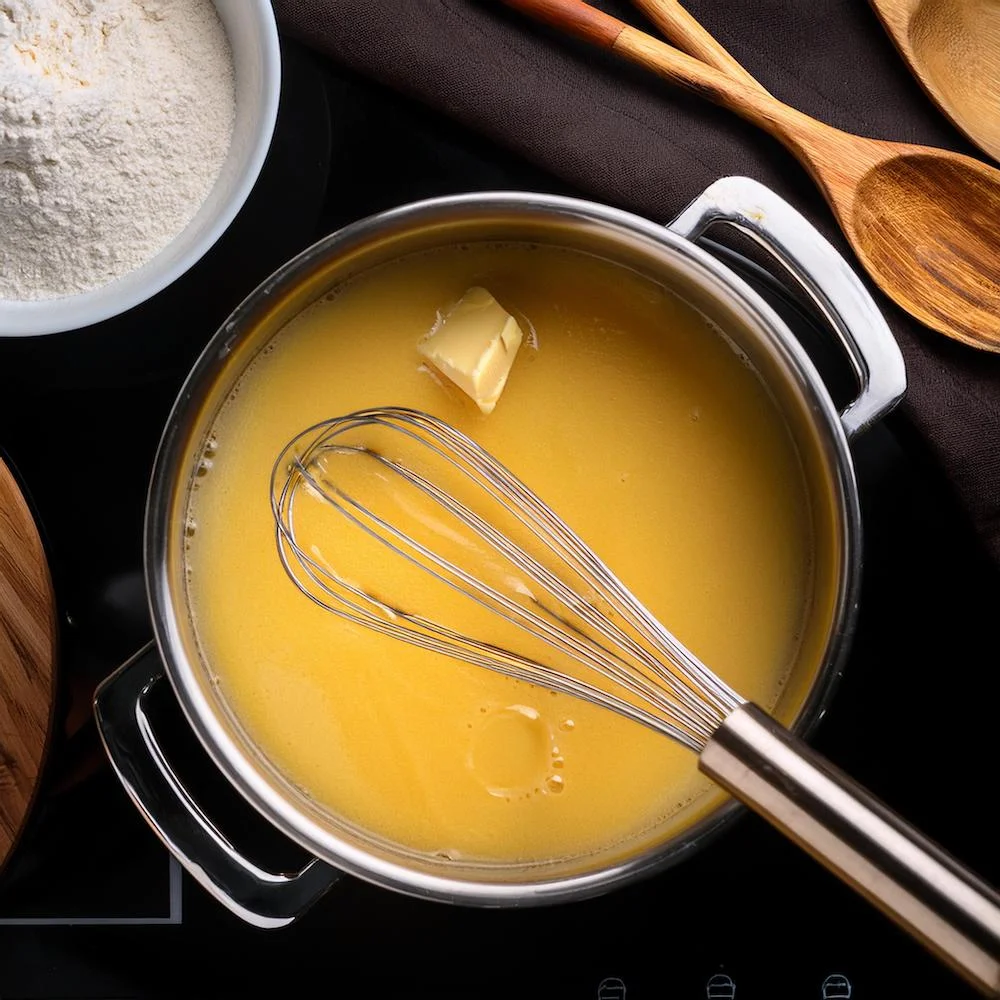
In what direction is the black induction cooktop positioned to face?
toward the camera
